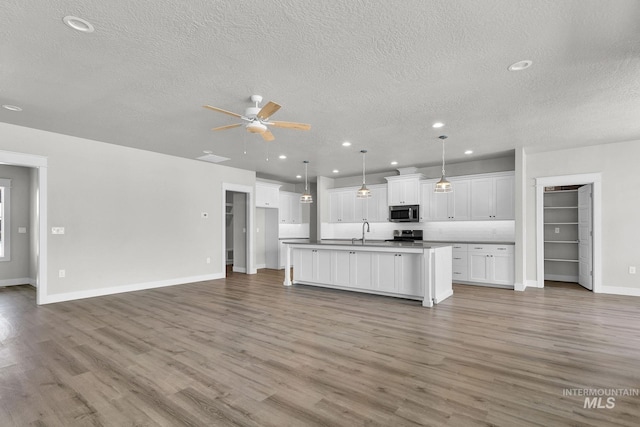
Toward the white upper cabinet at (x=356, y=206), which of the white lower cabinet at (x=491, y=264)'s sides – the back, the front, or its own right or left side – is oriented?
right

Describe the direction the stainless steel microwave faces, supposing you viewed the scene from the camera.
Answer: facing the viewer

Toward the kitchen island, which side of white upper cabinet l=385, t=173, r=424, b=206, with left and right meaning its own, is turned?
front

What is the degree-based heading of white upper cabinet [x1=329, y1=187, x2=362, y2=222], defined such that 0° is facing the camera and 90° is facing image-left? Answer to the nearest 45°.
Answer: approximately 45°

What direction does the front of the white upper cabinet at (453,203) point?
toward the camera

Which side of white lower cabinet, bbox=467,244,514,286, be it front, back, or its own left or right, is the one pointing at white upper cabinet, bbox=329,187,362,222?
right

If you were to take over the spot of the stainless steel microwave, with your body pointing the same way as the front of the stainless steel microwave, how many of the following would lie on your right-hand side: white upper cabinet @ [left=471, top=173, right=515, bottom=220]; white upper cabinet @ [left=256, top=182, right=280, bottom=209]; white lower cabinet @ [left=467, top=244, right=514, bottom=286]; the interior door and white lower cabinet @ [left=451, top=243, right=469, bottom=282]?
1

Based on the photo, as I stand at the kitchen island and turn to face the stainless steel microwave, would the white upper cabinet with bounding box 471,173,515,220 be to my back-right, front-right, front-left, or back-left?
front-right

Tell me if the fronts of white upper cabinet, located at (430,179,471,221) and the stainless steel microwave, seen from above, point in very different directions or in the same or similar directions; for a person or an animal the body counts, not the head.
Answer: same or similar directions

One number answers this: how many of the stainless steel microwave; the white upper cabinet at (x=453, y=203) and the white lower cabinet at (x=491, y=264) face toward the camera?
3

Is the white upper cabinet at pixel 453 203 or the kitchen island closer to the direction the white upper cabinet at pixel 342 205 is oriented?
the kitchen island

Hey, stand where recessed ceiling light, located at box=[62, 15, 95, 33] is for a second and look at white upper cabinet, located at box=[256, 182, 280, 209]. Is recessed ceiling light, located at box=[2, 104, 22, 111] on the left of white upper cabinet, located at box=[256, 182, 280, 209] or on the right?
left

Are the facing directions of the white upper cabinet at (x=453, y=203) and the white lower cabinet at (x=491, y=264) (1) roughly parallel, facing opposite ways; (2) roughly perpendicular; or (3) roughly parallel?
roughly parallel

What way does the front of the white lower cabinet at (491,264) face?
toward the camera

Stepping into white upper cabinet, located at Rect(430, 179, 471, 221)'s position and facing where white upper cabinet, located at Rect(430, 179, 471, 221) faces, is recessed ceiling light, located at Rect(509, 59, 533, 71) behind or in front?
in front

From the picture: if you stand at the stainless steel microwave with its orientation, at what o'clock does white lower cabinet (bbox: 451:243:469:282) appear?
The white lower cabinet is roughly at 10 o'clock from the stainless steel microwave.

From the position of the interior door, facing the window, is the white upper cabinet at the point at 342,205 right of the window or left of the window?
right
